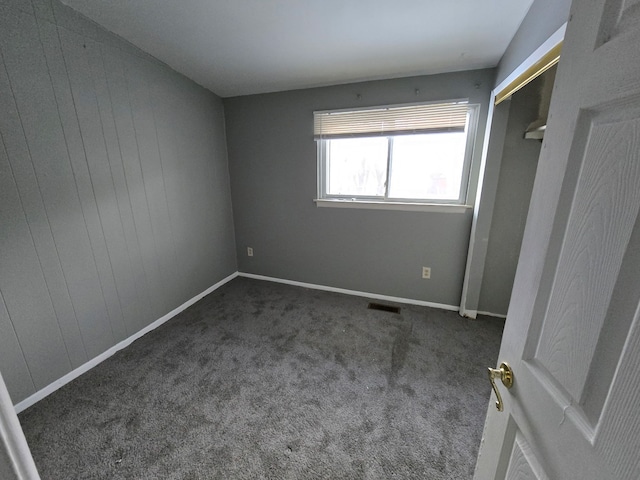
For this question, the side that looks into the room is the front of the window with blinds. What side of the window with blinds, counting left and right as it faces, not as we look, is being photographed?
front

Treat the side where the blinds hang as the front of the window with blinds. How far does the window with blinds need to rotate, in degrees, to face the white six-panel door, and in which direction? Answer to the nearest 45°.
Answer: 0° — it already faces it
